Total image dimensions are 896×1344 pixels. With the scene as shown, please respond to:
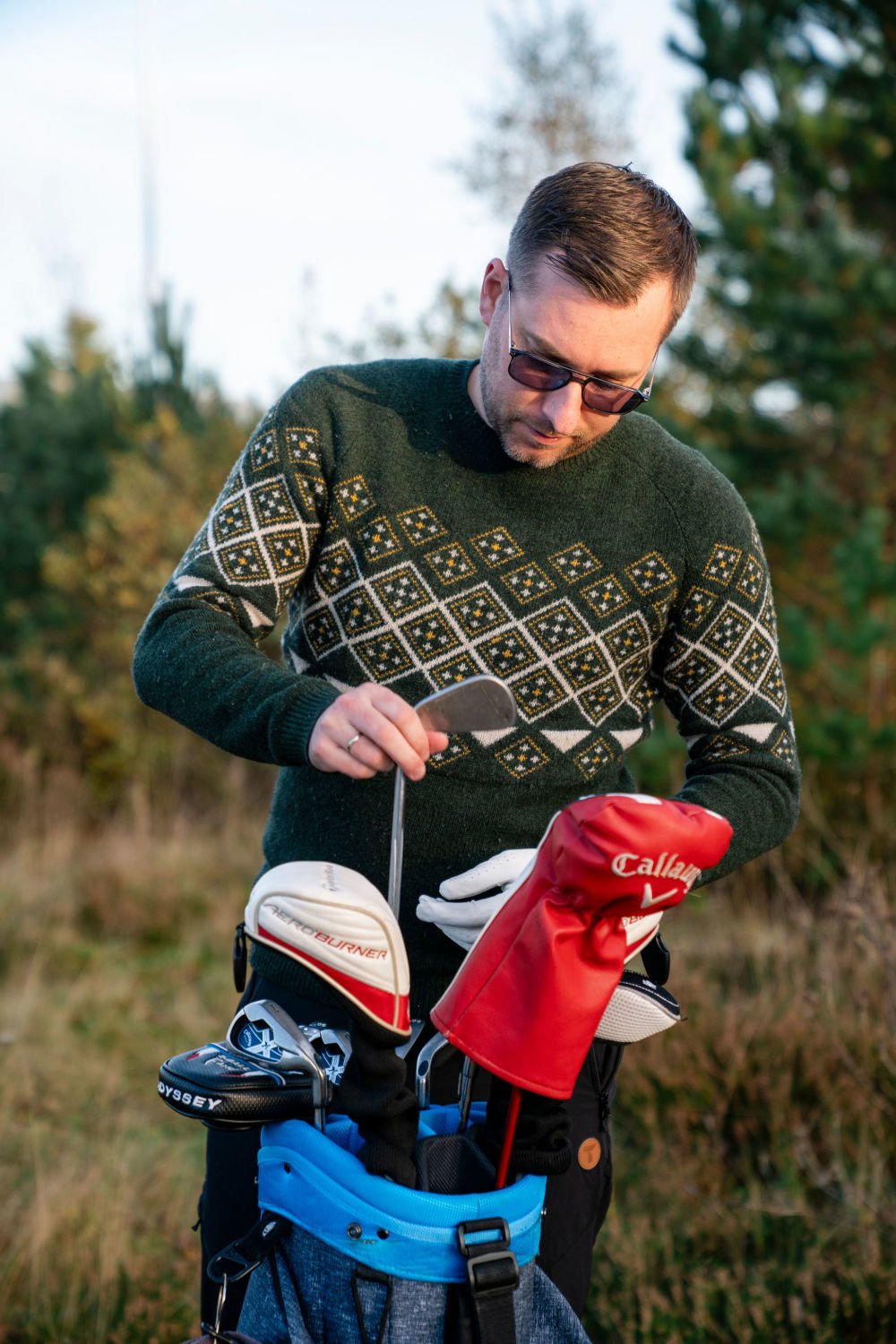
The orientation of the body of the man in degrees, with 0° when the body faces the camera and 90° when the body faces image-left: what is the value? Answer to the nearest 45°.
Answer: approximately 0°

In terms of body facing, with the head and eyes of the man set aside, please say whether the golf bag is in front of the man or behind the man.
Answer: in front

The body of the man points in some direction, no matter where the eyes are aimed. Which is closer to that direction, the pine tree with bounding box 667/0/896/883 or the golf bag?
the golf bag

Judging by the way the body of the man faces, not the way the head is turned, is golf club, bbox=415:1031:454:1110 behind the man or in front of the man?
in front
